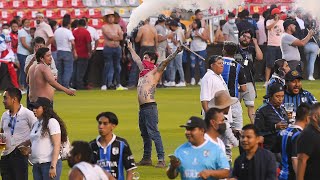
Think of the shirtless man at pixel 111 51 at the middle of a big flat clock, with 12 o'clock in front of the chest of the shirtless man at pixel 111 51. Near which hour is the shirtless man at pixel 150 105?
the shirtless man at pixel 150 105 is roughly at 12 o'clock from the shirtless man at pixel 111 51.

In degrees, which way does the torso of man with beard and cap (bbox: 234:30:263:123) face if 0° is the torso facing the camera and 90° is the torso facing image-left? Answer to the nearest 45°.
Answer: approximately 0°

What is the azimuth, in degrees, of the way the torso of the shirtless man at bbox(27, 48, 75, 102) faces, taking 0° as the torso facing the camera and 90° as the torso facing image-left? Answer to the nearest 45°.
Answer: approximately 225°

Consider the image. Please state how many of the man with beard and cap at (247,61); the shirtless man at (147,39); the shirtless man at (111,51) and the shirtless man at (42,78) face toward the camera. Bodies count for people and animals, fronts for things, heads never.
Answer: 2

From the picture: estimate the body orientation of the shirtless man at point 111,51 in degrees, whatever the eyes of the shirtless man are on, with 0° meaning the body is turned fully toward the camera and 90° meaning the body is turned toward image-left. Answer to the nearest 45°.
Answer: approximately 0°

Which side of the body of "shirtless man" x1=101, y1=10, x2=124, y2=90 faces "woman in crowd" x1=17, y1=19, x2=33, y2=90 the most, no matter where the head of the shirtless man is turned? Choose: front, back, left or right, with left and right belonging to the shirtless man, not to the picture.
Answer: right

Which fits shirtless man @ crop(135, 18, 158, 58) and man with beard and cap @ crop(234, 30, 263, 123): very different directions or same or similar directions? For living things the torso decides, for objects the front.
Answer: very different directions
